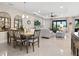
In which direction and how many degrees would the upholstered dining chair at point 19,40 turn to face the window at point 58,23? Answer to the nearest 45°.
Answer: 0° — it already faces it

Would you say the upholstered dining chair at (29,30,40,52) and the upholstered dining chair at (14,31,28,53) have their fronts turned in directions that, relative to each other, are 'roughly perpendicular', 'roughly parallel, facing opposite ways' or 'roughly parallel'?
roughly perpendicular
